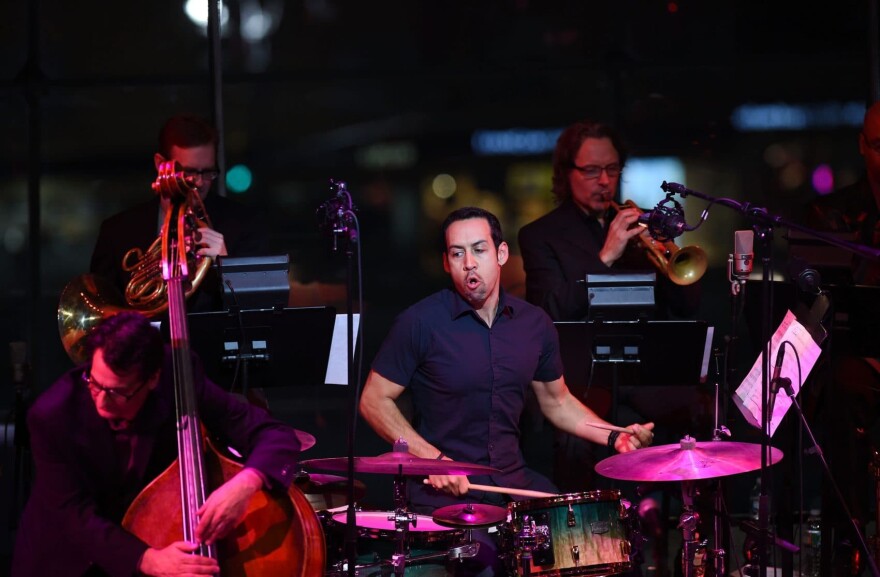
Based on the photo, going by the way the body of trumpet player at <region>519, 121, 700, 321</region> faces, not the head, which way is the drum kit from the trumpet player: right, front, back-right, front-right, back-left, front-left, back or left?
front-right

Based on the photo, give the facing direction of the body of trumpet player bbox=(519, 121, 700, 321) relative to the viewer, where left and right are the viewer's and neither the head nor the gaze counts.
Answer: facing the viewer and to the right of the viewer

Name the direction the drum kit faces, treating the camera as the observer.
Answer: facing the viewer

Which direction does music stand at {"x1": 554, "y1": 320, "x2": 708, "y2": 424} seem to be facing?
away from the camera

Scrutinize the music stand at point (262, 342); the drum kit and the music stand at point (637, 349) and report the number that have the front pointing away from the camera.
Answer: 2

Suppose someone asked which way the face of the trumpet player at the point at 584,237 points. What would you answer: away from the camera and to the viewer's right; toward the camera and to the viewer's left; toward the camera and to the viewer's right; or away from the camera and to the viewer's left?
toward the camera and to the viewer's right

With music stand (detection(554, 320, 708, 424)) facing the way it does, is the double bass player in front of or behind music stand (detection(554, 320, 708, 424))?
behind

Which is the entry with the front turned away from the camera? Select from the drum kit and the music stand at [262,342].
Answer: the music stand

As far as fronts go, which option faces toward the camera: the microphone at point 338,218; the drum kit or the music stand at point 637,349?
the drum kit

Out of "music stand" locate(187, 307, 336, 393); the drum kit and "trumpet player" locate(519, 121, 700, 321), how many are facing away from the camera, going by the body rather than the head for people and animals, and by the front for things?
1

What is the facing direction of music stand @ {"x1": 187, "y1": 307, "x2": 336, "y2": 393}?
away from the camera

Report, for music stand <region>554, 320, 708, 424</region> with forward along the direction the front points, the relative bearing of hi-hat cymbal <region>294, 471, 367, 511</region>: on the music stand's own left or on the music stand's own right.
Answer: on the music stand's own left
